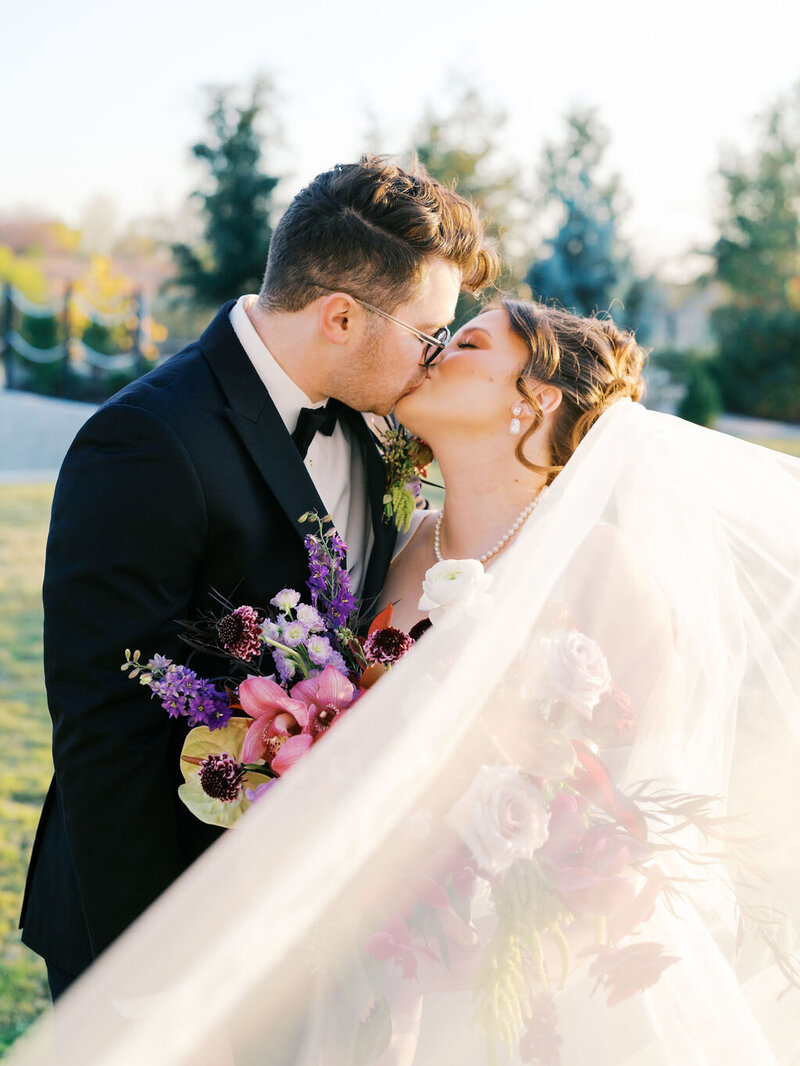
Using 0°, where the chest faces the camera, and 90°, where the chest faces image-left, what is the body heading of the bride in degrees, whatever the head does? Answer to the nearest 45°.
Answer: approximately 45°

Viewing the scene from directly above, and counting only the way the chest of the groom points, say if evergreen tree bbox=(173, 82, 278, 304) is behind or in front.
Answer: behind

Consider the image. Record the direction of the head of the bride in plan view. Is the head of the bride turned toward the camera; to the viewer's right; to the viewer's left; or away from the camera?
to the viewer's left

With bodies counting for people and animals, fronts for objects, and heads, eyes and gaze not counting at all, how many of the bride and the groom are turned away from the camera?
0

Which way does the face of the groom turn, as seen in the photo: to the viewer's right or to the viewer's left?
to the viewer's right

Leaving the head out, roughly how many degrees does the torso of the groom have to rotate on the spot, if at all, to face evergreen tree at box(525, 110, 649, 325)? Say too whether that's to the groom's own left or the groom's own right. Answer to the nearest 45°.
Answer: approximately 135° to the groom's own left

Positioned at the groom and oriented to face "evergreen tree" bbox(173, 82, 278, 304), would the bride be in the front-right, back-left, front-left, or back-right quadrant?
back-right

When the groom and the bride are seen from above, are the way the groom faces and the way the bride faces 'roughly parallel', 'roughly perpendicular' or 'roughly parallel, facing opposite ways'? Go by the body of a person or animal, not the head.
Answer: roughly perpendicular

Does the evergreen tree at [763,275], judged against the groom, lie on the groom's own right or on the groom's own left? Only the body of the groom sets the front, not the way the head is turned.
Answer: on the groom's own left

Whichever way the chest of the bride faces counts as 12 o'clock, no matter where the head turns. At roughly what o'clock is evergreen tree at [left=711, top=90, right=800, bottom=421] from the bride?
The evergreen tree is roughly at 5 o'clock from the bride.

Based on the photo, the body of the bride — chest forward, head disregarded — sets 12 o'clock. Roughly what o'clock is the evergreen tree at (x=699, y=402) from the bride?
The evergreen tree is roughly at 5 o'clock from the bride.

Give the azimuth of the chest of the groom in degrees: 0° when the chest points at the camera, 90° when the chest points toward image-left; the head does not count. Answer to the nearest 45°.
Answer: approximately 315°
